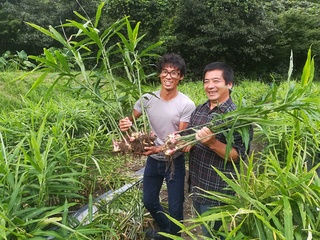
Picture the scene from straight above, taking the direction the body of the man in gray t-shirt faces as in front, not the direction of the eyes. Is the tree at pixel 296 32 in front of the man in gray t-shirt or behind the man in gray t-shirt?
behind

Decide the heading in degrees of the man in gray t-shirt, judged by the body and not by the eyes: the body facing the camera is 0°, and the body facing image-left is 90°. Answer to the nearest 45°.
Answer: approximately 0°

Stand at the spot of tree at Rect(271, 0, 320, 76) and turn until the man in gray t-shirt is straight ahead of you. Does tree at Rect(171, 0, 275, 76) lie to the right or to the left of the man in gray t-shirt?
right

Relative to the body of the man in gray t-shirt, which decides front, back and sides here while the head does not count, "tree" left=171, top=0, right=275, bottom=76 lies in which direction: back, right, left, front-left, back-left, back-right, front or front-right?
back
